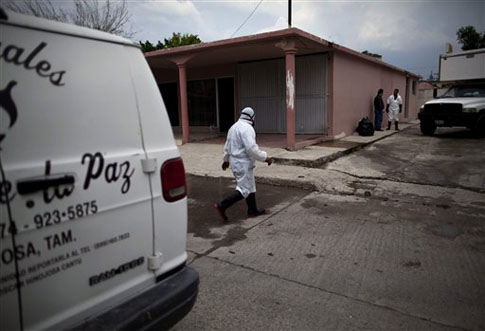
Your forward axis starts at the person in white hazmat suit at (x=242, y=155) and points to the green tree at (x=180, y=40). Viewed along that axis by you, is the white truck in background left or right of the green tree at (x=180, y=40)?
right

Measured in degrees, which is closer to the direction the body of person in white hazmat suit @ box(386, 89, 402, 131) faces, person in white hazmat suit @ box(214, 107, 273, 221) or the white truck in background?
the person in white hazmat suit

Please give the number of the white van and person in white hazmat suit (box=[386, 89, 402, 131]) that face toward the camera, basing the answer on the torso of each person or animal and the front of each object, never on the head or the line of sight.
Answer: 1

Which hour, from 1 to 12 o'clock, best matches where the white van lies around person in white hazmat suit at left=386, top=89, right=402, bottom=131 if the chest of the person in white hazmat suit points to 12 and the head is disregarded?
The white van is roughly at 12 o'clock from the person in white hazmat suit.

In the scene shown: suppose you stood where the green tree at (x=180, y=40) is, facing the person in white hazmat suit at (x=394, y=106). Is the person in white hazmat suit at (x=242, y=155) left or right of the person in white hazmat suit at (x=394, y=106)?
right

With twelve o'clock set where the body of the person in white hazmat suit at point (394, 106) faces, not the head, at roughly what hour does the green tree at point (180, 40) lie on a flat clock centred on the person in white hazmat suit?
The green tree is roughly at 4 o'clock from the person in white hazmat suit.

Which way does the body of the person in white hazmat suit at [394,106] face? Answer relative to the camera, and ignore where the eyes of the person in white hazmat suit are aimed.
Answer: toward the camera

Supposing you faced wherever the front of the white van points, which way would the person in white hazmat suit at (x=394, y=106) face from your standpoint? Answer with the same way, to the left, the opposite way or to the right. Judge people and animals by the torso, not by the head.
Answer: to the left

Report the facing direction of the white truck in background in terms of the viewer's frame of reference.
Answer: facing the viewer and to the left of the viewer
